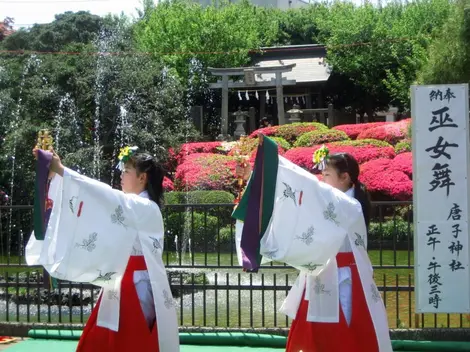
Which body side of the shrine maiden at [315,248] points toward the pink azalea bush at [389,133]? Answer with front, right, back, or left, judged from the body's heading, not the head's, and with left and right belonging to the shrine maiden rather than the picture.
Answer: right

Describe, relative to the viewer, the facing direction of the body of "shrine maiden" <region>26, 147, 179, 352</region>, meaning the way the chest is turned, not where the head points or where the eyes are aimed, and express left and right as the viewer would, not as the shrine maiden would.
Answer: facing to the left of the viewer

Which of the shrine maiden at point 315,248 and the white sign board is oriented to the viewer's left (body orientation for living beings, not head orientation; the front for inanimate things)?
the shrine maiden

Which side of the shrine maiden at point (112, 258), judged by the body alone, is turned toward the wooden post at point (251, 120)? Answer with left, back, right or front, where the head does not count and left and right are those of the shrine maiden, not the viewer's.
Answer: right

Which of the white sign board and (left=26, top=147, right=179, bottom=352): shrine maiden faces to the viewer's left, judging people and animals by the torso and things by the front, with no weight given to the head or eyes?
the shrine maiden

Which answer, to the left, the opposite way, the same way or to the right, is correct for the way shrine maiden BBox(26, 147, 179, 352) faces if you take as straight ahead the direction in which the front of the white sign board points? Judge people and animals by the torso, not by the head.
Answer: to the right

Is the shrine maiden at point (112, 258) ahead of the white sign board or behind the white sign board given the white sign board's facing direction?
ahead

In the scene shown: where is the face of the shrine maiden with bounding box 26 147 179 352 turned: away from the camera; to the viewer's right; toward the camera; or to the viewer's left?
to the viewer's left

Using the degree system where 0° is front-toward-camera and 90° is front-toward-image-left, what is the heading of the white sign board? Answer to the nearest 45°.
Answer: approximately 0°

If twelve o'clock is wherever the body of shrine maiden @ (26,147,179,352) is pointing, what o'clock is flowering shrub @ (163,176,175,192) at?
The flowering shrub is roughly at 3 o'clock from the shrine maiden.

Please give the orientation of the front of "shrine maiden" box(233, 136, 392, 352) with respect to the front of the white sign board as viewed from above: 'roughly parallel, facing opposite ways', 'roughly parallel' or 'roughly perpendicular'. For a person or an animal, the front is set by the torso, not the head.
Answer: roughly perpendicular

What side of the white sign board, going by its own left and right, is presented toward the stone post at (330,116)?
back

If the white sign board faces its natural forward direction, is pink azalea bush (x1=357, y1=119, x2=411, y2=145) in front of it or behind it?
behind

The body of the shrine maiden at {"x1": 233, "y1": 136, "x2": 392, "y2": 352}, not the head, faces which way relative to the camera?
to the viewer's left

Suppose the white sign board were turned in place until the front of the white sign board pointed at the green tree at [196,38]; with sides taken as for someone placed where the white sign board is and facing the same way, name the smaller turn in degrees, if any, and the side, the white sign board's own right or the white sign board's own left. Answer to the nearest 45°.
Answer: approximately 135° to the white sign board's own right

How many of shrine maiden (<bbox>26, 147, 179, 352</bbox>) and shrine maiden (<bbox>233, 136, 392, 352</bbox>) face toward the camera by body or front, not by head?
0

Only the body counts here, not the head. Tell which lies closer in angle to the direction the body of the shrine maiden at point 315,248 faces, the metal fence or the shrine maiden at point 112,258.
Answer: the shrine maiden
